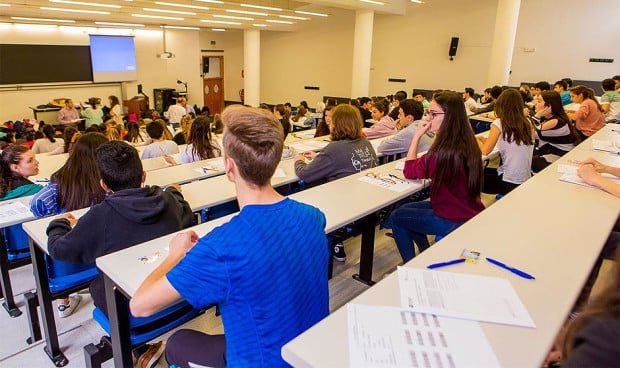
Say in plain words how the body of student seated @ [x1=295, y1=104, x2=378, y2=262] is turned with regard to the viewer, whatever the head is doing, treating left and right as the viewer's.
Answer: facing away from the viewer and to the left of the viewer

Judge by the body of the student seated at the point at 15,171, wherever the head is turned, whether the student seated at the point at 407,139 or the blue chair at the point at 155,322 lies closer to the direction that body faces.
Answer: the student seated

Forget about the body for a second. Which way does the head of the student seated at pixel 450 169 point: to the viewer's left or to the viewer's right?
to the viewer's left

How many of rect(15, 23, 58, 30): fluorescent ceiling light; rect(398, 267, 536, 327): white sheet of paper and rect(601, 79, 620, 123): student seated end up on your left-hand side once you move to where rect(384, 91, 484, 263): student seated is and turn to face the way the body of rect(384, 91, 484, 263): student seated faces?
1

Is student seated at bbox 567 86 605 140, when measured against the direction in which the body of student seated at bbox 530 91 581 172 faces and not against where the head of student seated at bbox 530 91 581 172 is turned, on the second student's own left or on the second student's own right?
on the second student's own right

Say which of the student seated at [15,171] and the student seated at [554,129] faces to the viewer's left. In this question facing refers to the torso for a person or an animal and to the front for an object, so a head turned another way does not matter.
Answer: the student seated at [554,129]

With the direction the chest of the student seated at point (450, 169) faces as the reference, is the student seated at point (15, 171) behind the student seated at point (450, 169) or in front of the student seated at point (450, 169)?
in front

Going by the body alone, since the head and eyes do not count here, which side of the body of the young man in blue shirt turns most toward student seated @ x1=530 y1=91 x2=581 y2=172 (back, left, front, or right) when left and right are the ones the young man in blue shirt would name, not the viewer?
right

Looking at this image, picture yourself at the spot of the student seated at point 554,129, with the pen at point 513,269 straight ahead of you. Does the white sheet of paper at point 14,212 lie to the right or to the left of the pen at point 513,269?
right

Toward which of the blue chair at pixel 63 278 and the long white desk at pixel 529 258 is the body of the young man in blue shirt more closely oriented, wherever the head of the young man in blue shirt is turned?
the blue chair
